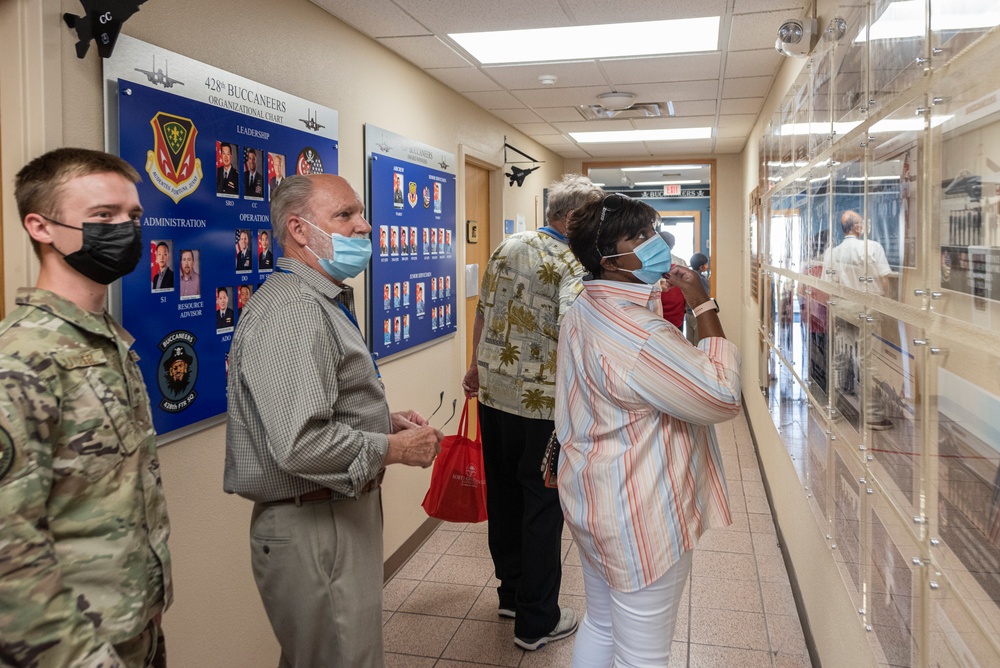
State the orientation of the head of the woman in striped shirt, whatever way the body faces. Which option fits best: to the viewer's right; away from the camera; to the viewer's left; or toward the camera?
to the viewer's right

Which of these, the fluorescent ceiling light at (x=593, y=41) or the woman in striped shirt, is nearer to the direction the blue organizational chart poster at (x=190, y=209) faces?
the woman in striped shirt

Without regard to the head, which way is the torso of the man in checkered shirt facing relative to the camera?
to the viewer's right

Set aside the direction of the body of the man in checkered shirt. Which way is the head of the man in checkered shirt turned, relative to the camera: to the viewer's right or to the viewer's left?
to the viewer's right

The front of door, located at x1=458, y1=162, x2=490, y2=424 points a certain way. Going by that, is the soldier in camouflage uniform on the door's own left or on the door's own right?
on the door's own right

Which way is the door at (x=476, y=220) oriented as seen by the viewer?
to the viewer's right

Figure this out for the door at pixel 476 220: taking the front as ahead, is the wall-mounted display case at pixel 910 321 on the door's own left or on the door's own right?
on the door's own right

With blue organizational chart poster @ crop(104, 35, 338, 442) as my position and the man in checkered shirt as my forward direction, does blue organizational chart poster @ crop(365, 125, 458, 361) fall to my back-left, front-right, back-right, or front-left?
back-left

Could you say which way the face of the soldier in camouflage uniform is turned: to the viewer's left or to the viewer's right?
to the viewer's right

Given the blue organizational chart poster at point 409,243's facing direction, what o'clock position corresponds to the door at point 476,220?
The door is roughly at 8 o'clock from the blue organizational chart poster.

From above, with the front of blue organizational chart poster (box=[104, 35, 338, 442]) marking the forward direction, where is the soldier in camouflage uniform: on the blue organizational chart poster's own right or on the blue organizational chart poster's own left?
on the blue organizational chart poster's own right

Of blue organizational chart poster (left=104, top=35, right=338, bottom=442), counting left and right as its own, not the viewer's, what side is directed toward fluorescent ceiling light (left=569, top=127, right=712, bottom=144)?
left

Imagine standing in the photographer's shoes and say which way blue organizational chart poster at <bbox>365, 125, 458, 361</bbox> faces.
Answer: facing the viewer and to the right of the viewer

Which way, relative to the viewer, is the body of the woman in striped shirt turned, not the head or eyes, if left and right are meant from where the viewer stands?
facing to the right of the viewer
